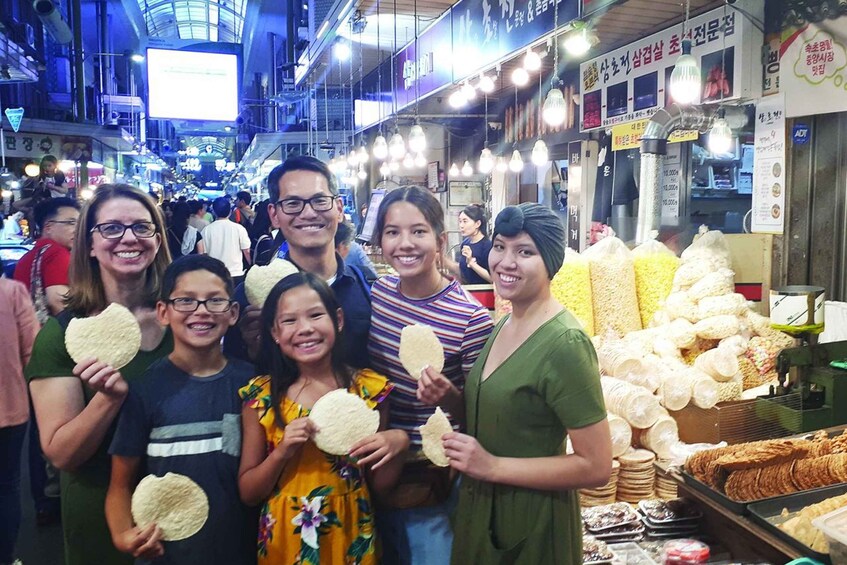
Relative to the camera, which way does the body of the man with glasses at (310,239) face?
toward the camera

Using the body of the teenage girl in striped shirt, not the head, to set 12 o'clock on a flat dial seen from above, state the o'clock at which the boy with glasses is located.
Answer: The boy with glasses is roughly at 2 o'clock from the teenage girl in striped shirt.

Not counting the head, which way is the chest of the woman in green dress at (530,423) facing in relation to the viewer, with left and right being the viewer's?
facing the viewer and to the left of the viewer

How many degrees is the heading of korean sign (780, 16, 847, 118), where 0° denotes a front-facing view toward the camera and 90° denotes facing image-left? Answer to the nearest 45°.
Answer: approximately 45°

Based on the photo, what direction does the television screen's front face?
toward the camera

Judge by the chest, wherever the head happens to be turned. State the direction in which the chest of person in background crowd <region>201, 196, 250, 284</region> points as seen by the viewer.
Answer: away from the camera

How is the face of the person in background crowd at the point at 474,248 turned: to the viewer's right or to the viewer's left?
to the viewer's left

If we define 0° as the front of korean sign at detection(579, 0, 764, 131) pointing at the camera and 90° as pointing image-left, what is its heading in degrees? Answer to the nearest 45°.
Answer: approximately 45°

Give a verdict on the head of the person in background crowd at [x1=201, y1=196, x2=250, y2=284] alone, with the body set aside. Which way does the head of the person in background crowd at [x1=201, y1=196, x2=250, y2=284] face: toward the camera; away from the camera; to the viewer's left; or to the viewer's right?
away from the camera

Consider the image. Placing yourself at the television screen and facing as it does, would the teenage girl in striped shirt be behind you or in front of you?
in front

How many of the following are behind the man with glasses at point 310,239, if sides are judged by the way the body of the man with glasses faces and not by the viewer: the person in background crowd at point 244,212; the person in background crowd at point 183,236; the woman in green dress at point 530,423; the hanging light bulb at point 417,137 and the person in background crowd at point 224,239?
4
